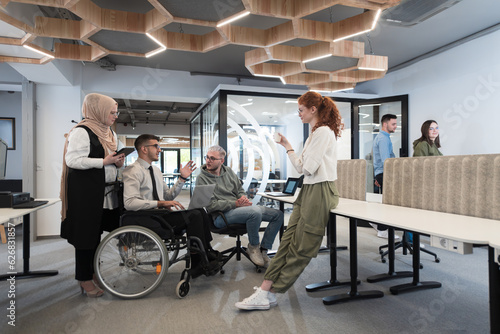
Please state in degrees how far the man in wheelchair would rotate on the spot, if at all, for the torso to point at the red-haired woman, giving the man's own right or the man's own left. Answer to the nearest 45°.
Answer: approximately 45° to the man's own right

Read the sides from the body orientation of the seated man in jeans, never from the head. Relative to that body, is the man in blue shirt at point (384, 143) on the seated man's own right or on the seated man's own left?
on the seated man's own left

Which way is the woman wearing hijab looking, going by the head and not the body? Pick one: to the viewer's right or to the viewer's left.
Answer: to the viewer's right

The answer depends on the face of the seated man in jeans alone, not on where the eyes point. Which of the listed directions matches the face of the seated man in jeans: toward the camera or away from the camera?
toward the camera

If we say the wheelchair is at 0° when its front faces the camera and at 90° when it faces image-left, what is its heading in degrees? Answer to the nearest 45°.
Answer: approximately 270°

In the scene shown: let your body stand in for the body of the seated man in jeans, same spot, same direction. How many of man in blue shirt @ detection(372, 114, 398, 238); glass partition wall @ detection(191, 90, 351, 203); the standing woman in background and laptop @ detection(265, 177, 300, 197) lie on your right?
0

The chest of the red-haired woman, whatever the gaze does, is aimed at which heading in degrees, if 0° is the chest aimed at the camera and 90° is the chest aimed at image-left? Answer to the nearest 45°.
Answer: approximately 90°

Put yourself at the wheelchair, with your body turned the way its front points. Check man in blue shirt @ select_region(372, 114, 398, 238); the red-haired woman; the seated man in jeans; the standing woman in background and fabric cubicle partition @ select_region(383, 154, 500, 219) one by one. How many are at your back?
0

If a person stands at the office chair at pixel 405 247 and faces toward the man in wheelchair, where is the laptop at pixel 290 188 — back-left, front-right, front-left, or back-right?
front-right

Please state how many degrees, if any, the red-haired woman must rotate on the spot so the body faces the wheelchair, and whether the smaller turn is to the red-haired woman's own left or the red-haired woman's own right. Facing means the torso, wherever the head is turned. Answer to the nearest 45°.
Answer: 0° — they already face it

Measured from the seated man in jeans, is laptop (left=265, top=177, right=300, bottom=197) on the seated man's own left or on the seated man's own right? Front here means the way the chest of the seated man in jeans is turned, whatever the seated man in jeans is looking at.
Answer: on the seated man's own left

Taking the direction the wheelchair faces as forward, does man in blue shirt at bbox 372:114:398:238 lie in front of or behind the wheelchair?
in front

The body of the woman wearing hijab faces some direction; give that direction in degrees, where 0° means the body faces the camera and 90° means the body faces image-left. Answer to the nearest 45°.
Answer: approximately 270°

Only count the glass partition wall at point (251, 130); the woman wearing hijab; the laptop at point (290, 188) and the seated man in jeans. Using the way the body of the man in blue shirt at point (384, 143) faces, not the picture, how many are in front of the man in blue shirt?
0
